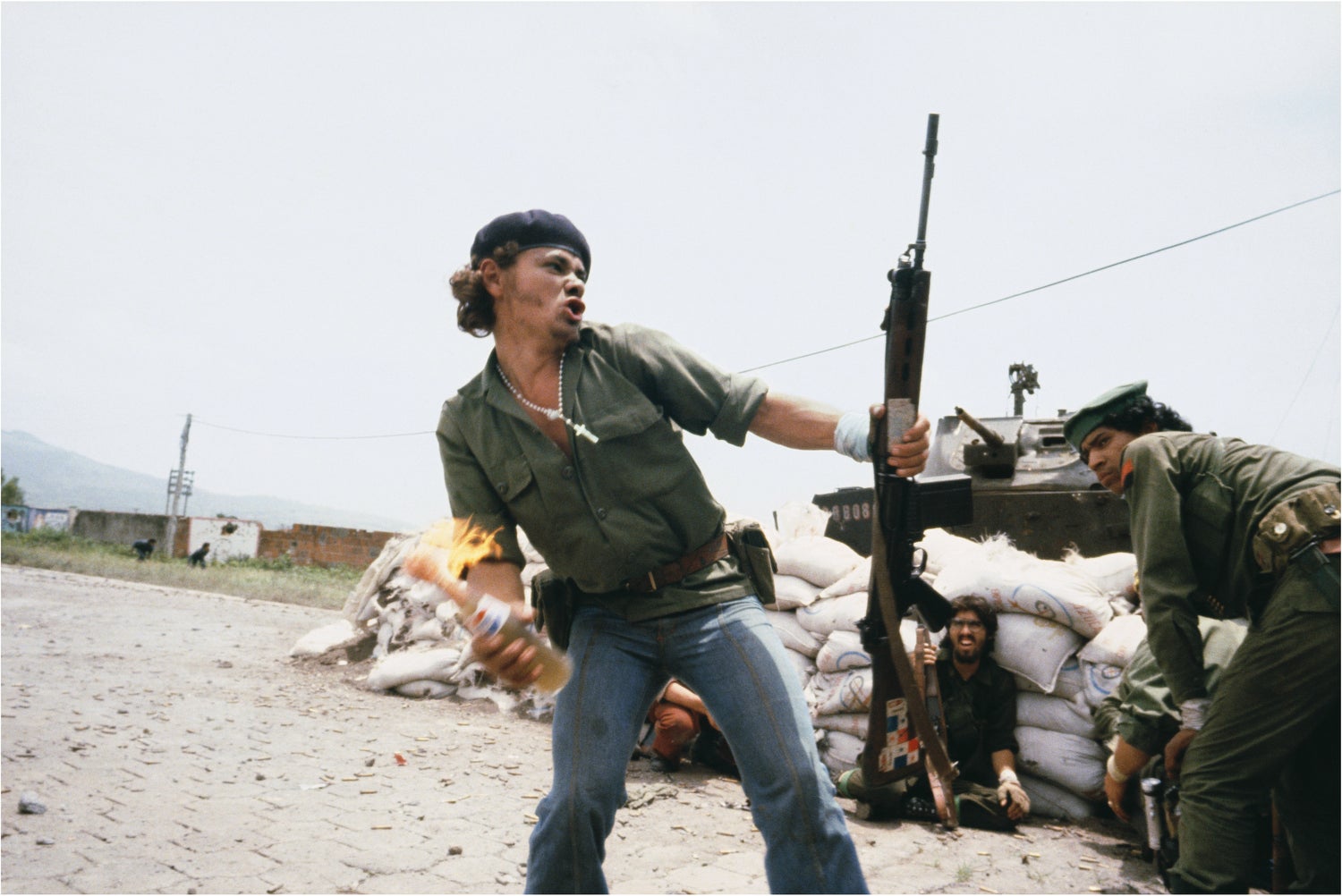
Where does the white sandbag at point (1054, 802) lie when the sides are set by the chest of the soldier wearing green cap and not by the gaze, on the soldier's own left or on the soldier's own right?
on the soldier's own right

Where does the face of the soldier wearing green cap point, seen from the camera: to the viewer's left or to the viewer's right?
to the viewer's left

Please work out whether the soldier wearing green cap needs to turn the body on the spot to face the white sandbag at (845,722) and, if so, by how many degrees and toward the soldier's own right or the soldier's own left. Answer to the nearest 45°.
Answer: approximately 45° to the soldier's own right

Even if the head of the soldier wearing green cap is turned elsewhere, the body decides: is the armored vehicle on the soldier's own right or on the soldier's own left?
on the soldier's own right

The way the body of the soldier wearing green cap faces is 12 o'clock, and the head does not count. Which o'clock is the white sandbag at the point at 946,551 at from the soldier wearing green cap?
The white sandbag is roughly at 2 o'clock from the soldier wearing green cap.

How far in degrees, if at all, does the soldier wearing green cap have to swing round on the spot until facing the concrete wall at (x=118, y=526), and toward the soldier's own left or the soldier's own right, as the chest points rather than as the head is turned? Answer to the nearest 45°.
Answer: approximately 45° to the soldier's own right

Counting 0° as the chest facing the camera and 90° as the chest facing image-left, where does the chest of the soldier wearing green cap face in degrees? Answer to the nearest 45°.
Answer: approximately 90°
